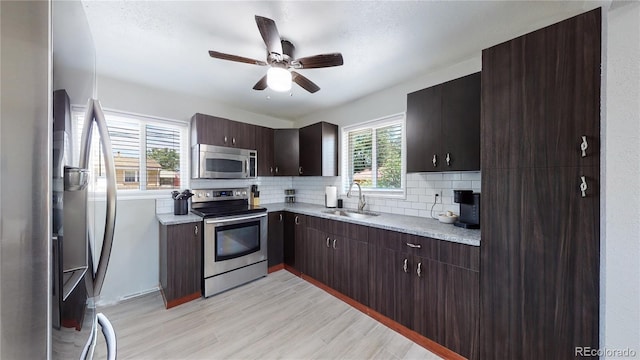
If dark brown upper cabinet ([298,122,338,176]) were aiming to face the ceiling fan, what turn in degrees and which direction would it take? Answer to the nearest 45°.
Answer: approximately 45° to its left

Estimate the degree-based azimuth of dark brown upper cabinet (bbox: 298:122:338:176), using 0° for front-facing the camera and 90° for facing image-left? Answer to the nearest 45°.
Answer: approximately 45°

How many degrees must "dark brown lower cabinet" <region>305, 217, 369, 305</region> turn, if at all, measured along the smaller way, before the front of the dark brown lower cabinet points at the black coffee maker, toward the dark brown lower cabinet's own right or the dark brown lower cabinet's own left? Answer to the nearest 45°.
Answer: approximately 90° to the dark brown lower cabinet's own left

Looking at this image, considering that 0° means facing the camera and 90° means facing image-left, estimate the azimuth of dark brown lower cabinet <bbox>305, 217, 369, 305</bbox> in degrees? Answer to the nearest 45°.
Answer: approximately 45°

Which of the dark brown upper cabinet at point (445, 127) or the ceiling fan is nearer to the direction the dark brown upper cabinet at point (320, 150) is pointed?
the ceiling fan

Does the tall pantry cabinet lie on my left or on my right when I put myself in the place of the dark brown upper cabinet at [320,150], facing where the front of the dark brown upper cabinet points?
on my left
